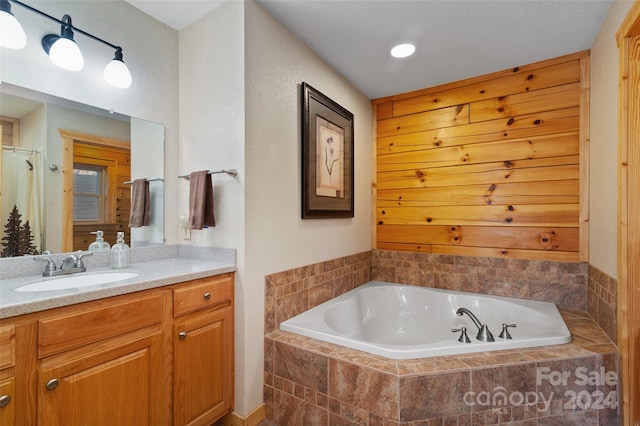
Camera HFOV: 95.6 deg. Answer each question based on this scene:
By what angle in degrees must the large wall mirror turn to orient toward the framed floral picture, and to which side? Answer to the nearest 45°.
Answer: approximately 45° to its left

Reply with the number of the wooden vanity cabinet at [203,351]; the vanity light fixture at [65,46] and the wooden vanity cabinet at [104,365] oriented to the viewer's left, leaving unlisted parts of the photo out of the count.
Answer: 0

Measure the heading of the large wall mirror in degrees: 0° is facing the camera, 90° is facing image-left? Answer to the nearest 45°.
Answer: approximately 315°

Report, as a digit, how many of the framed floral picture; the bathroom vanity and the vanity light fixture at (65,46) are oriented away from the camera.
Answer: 0

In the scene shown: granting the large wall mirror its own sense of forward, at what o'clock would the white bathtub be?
The white bathtub is roughly at 11 o'clock from the large wall mirror.

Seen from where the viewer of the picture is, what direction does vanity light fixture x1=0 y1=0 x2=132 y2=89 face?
facing the viewer and to the right of the viewer

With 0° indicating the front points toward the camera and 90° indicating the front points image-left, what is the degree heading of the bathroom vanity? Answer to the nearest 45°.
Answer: approximately 315°

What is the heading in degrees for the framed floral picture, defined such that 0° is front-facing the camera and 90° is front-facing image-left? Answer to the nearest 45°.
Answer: approximately 315°

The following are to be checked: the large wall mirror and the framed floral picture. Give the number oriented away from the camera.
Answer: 0
